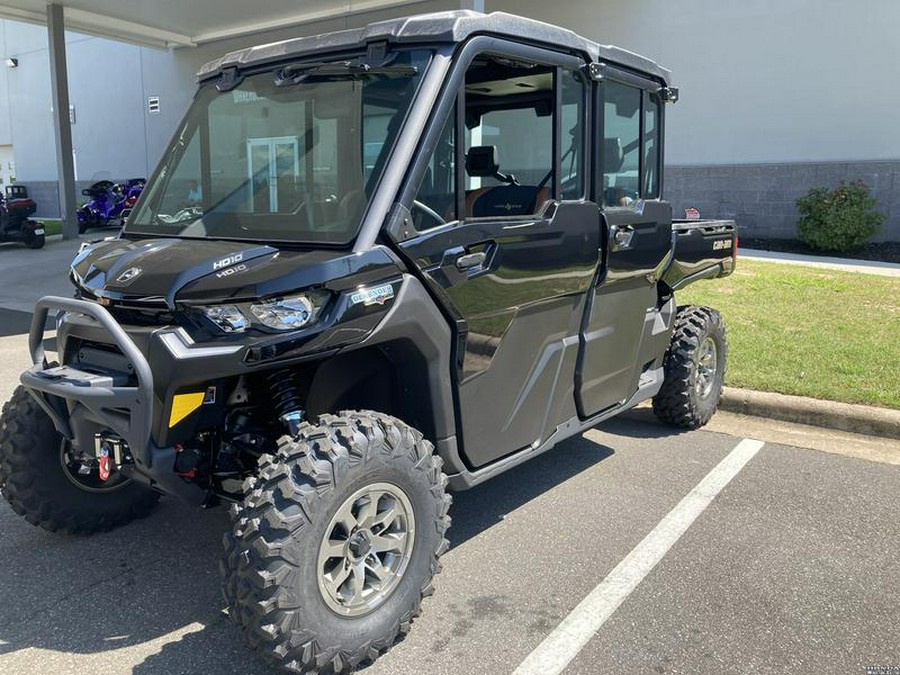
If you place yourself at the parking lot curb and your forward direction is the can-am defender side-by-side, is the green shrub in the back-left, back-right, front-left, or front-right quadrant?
back-right

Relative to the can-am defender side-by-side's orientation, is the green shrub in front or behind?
behind

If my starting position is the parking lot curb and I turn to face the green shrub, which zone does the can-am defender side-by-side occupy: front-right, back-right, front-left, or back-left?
back-left

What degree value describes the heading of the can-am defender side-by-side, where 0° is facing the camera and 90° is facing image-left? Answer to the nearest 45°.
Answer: approximately 45°

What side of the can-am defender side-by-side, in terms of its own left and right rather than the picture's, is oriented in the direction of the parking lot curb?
back
